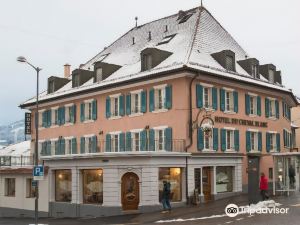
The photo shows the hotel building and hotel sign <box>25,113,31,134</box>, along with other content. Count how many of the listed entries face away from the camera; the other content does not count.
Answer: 0

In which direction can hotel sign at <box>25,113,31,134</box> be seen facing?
toward the camera
